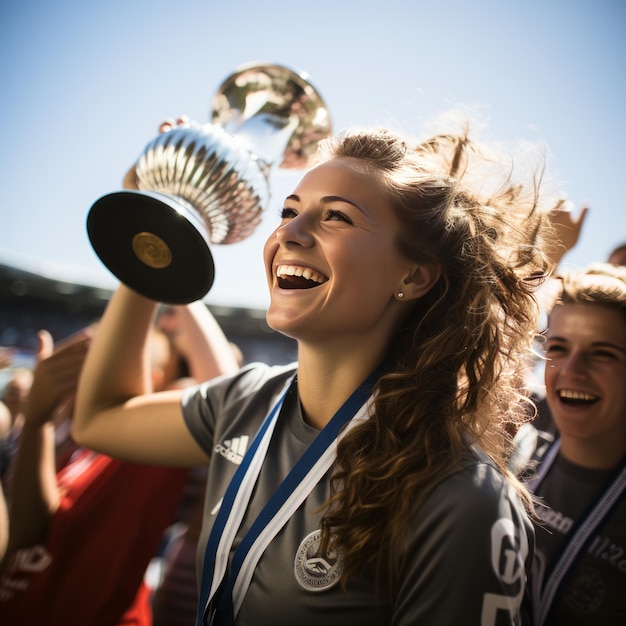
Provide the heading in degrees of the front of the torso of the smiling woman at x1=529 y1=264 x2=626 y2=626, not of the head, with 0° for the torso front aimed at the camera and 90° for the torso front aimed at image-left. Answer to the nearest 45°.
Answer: approximately 45°

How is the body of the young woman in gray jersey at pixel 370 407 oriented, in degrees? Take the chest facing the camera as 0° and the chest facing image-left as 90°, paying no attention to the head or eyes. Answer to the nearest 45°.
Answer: approximately 45°

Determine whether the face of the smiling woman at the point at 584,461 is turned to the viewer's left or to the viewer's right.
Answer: to the viewer's left

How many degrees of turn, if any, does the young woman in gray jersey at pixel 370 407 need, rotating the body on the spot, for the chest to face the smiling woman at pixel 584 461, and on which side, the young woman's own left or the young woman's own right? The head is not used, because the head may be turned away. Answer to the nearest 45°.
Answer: approximately 180°
